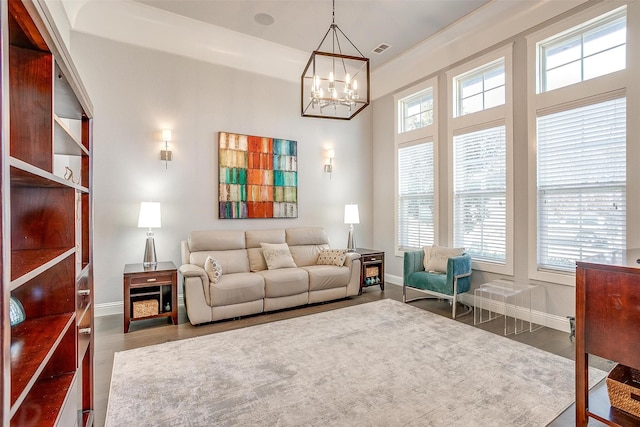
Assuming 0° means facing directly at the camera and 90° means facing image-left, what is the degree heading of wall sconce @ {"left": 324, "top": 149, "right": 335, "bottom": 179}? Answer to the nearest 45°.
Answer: approximately 315°

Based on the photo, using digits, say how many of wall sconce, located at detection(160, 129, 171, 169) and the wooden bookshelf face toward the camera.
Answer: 1

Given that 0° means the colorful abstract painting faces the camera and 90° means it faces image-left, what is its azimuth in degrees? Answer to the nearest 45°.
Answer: approximately 315°

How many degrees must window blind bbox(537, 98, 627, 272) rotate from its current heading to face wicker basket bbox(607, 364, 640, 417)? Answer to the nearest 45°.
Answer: approximately 45° to its left

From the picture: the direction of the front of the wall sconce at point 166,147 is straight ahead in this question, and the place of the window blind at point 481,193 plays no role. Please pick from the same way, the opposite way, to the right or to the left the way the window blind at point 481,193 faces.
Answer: to the right

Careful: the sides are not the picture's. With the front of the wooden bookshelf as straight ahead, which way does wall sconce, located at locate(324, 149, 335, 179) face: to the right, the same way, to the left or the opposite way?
to the right

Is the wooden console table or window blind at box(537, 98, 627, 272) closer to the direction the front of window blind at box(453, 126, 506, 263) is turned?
the wooden console table

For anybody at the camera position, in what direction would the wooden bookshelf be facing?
facing to the right of the viewer
